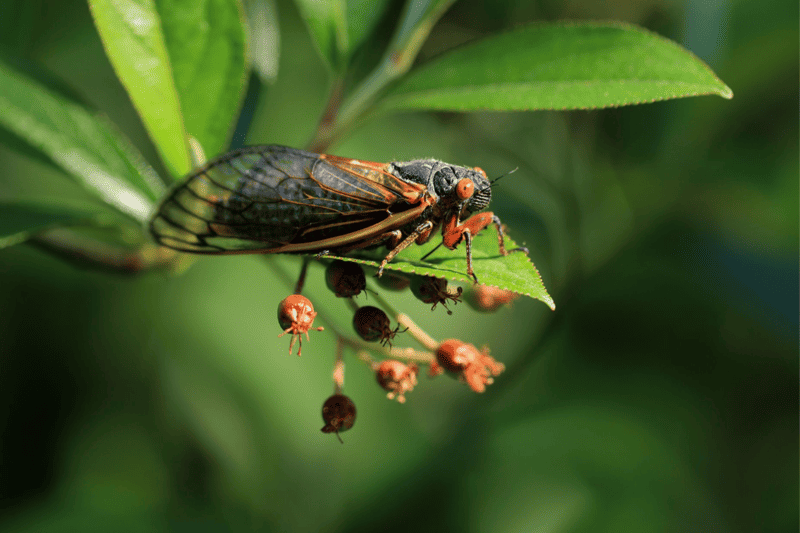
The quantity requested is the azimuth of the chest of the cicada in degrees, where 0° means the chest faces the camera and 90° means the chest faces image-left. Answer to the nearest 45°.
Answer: approximately 270°

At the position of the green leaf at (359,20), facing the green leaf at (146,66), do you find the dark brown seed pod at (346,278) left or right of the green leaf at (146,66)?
left

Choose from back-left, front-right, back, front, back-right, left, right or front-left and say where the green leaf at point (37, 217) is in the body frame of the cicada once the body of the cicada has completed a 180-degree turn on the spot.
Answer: front
